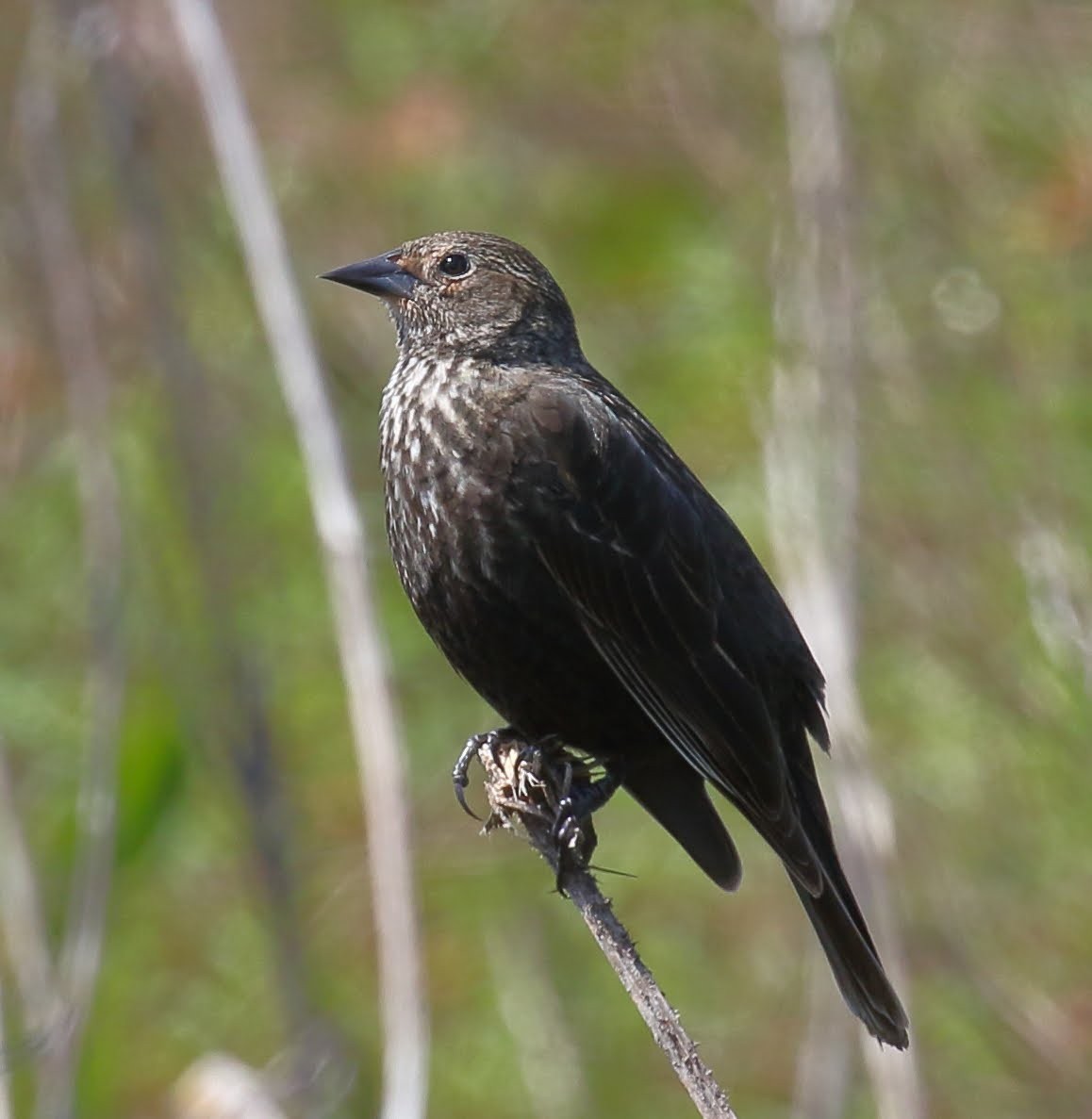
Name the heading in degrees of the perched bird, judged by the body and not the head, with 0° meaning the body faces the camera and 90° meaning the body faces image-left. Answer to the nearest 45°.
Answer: approximately 90°

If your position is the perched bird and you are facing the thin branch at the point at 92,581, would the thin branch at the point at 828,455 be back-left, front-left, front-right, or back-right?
back-right

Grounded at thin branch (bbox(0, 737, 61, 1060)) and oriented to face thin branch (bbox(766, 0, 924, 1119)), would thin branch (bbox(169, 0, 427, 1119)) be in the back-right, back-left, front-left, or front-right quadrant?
front-right

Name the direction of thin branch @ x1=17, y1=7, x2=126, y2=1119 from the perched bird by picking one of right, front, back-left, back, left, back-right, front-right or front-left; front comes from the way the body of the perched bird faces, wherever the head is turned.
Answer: front
